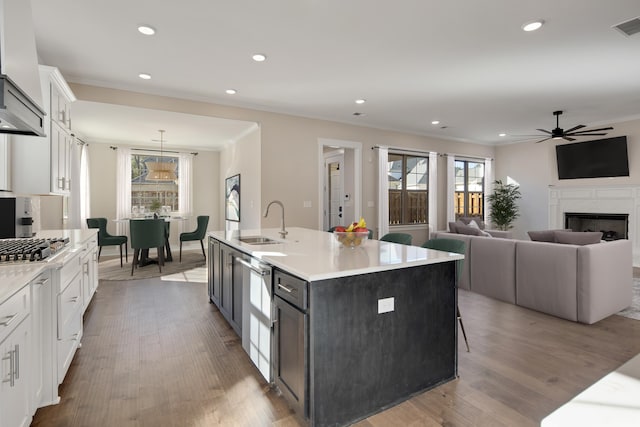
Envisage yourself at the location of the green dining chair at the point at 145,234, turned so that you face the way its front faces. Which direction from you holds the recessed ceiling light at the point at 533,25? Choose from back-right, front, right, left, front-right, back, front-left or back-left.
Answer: back-right

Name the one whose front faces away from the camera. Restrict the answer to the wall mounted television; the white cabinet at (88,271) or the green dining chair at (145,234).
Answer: the green dining chair

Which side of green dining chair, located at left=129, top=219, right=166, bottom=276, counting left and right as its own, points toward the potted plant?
right

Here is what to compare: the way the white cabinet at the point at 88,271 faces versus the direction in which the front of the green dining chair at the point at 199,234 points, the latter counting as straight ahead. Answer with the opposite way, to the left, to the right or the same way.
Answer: the opposite way

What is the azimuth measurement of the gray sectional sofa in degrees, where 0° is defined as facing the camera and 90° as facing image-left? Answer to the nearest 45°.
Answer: approximately 225°

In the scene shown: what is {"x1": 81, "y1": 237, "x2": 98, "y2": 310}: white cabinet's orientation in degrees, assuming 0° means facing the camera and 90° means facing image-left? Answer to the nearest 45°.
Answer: approximately 270°

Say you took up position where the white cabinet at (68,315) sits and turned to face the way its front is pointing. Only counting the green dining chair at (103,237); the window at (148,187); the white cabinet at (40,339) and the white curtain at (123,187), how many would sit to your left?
3

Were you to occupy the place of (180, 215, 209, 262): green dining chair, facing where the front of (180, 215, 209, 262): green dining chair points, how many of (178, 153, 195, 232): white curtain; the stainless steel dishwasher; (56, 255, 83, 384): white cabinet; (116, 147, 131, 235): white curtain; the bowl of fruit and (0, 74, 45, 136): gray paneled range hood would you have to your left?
4

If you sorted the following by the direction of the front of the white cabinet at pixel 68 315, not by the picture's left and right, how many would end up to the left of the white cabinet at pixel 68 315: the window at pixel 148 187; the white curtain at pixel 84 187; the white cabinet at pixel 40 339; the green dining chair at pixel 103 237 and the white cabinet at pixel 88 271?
4

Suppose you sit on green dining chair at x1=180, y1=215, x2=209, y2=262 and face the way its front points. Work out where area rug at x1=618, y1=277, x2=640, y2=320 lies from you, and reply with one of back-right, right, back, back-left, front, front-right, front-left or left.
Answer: back-left

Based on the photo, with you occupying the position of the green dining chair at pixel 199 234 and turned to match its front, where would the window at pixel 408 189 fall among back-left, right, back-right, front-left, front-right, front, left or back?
back

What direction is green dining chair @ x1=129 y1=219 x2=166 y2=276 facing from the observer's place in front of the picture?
facing away from the viewer

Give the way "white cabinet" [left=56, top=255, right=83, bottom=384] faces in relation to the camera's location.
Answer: facing to the right of the viewer
